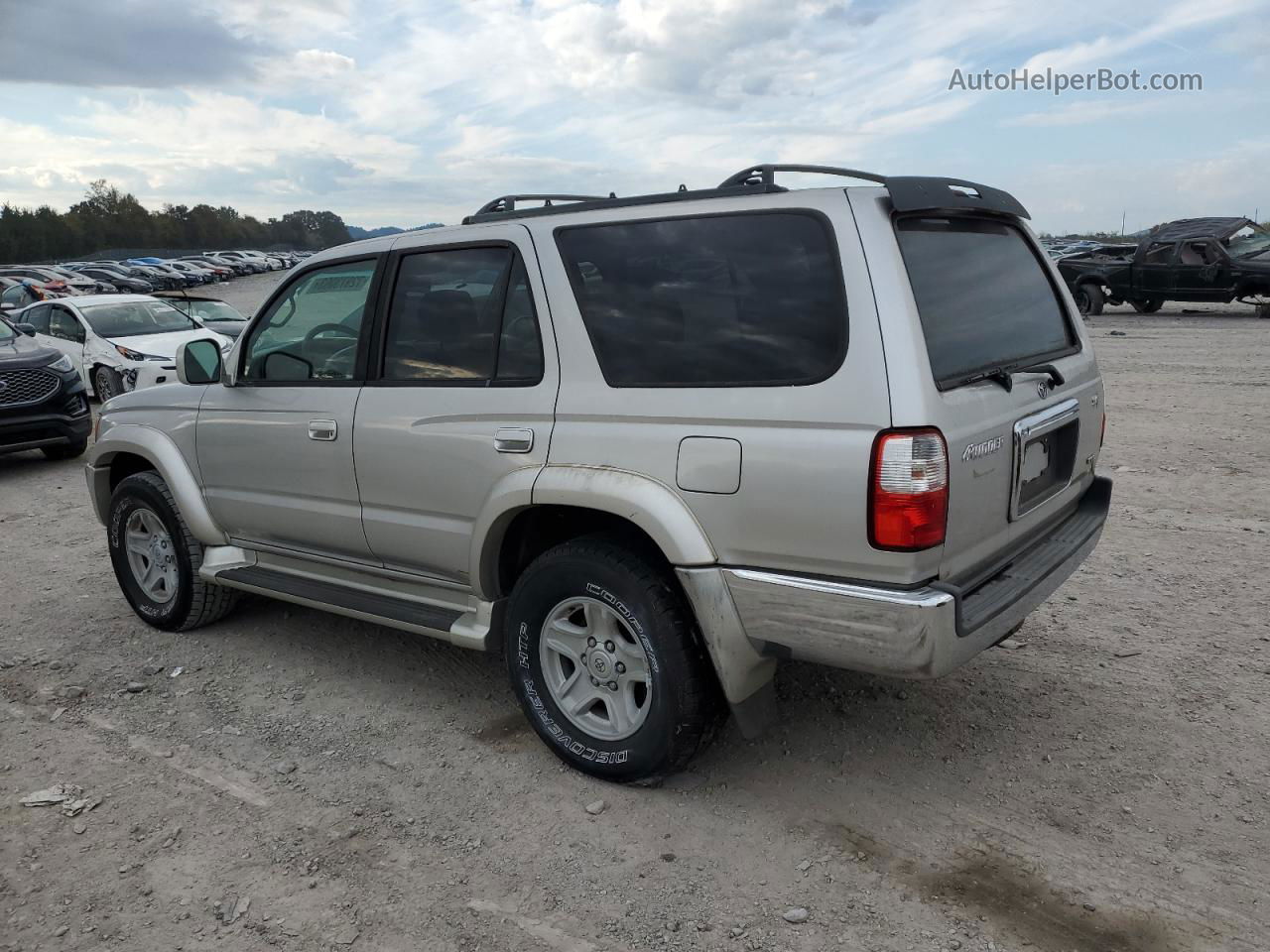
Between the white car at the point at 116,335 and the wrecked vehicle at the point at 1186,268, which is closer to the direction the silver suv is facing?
the white car

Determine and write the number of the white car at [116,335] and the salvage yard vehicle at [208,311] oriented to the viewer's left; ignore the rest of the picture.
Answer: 0

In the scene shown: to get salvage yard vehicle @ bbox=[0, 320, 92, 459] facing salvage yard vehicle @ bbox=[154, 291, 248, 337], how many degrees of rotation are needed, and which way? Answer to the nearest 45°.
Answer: approximately 90° to its left

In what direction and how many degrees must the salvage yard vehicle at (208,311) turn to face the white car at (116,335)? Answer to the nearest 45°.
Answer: approximately 90° to its right

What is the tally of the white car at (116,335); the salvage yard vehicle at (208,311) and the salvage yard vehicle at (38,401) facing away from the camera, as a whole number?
0

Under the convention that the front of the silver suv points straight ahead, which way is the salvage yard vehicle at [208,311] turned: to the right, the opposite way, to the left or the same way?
the opposite way

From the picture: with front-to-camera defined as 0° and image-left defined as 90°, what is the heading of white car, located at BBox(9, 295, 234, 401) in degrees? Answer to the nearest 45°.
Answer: approximately 315°

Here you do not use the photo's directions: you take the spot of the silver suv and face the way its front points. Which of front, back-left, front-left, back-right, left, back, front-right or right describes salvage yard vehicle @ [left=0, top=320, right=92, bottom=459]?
front

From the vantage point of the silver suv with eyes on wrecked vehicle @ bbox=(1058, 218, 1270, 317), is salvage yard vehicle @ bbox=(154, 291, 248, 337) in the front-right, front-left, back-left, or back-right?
front-left

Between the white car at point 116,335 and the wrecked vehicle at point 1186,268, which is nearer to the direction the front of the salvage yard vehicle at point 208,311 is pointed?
the wrecked vehicle

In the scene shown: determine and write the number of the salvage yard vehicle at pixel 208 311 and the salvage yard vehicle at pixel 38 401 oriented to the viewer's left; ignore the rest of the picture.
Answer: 0

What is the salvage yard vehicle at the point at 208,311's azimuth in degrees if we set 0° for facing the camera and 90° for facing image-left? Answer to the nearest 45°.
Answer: approximately 315°

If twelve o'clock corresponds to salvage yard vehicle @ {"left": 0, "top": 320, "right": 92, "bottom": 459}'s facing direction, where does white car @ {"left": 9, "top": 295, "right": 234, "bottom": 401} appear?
The white car is roughly at 8 o'clock from the salvage yard vehicle.

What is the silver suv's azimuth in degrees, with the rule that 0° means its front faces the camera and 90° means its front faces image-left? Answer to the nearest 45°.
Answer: approximately 135°

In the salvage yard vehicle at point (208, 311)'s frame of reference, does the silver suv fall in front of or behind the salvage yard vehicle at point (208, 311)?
in front

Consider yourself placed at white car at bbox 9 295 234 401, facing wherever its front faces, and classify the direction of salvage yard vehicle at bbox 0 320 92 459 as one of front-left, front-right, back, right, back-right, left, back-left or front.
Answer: front-right

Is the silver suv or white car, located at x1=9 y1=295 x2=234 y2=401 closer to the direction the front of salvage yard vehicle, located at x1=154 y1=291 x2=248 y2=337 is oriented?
the silver suv

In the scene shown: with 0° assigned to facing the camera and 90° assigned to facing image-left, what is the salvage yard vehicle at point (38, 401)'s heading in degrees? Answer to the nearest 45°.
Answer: approximately 315°

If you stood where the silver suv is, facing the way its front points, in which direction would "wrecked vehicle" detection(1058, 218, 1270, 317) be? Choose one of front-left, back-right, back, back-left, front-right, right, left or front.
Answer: right
